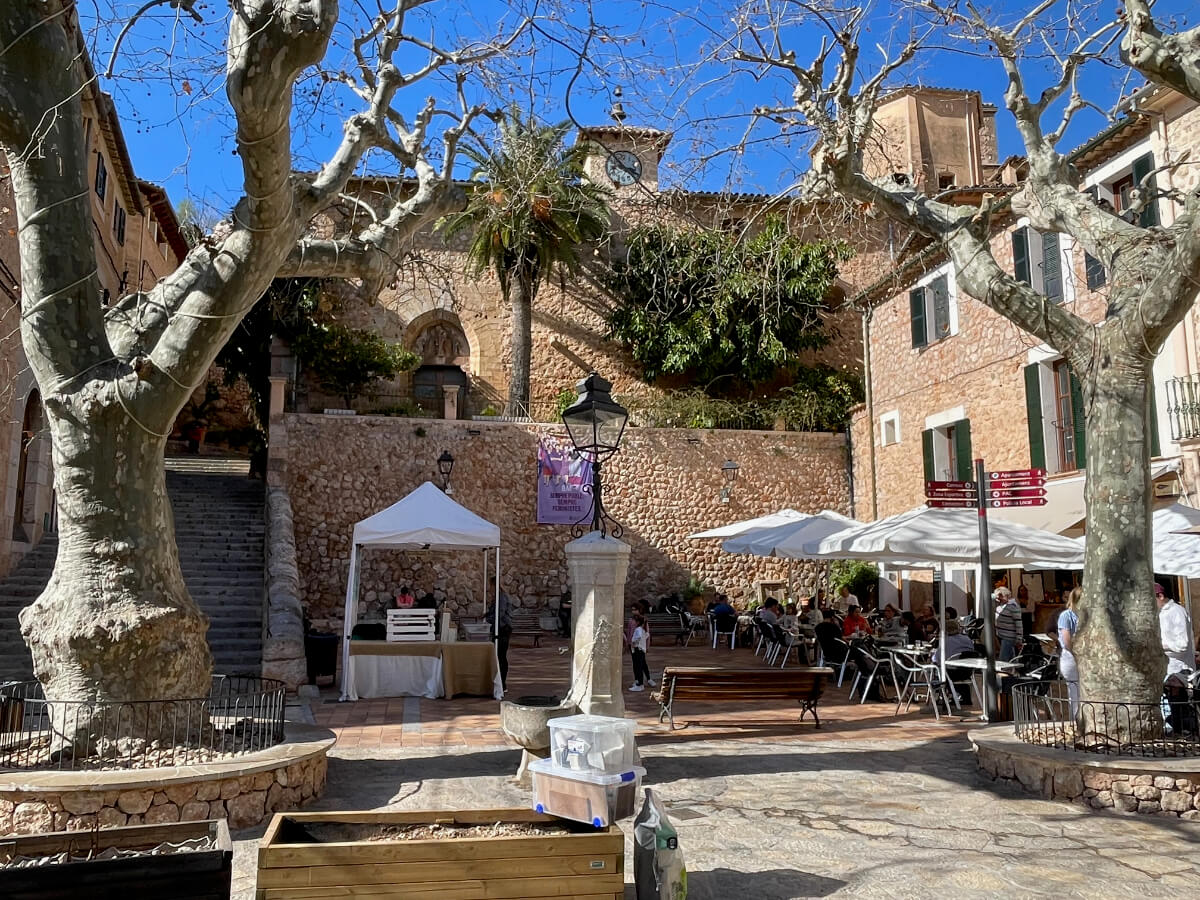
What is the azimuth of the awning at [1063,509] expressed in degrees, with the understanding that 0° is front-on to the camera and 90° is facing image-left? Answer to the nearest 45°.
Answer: approximately 45°

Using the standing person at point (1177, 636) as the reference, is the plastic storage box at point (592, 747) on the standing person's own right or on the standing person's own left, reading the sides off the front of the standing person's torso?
on the standing person's own left

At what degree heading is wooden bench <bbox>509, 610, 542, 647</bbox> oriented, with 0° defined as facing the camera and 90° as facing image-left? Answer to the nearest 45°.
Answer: approximately 0°

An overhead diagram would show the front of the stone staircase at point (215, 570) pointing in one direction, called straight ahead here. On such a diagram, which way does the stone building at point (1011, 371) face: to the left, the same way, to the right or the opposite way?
to the right

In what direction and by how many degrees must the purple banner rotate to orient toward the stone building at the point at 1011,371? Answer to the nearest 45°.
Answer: approximately 45° to its left

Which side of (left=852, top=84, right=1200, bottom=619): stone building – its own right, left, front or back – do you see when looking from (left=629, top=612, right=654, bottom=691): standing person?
front

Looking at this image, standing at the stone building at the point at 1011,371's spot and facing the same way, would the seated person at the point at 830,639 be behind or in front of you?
in front

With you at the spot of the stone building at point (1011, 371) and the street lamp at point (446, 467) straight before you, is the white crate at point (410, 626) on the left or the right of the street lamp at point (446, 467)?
left

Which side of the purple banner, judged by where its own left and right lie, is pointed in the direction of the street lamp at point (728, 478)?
left

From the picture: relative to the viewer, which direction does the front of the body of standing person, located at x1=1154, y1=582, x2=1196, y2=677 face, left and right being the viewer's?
facing to the left of the viewer

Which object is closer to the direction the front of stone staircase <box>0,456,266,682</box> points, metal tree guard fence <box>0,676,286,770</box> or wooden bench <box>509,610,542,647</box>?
the metal tree guard fence
